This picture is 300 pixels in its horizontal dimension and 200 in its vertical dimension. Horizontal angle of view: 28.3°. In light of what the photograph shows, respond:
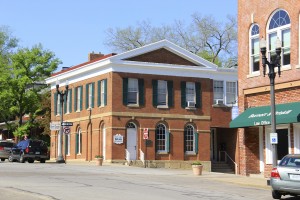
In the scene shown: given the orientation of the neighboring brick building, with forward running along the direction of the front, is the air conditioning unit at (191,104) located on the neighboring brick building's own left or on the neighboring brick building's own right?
on the neighboring brick building's own right

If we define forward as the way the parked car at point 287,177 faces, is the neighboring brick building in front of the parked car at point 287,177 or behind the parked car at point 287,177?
in front

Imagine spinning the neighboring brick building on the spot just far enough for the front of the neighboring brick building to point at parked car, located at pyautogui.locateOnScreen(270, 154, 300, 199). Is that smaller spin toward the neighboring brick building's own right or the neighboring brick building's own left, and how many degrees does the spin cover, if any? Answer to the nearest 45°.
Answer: approximately 45° to the neighboring brick building's own left

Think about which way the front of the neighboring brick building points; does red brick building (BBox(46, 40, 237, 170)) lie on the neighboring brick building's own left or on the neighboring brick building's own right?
on the neighboring brick building's own right

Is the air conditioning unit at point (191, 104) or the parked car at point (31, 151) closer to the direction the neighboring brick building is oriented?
the parked car

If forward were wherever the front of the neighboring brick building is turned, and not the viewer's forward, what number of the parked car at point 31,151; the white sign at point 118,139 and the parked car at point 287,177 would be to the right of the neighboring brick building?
2

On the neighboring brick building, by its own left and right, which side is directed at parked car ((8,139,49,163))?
right

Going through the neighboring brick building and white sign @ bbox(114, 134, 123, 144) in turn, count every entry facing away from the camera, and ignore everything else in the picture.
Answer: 0

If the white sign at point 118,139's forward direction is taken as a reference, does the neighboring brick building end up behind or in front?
in front

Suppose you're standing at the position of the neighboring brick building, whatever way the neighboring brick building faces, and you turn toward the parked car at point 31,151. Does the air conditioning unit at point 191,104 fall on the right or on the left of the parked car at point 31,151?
right

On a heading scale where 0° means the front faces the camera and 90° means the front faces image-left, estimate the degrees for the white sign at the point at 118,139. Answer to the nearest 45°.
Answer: approximately 0°
